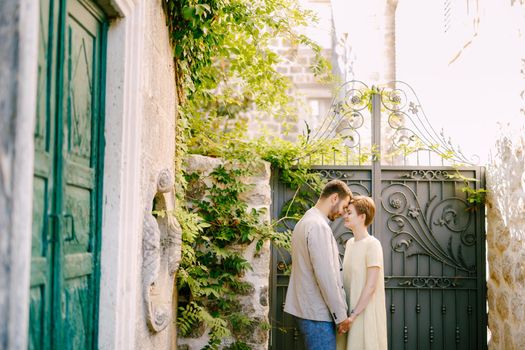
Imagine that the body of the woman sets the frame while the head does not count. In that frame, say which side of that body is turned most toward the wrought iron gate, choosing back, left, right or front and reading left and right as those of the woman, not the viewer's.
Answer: right

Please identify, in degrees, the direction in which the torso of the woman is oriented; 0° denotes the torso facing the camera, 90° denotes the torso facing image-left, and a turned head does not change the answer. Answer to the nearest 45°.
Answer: approximately 90°

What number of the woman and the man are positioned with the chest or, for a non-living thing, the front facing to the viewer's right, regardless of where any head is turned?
1

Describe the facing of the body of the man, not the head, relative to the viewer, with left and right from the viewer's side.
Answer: facing to the right of the viewer

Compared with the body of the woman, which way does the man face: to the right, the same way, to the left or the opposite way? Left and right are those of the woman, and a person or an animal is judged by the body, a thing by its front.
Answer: the opposite way

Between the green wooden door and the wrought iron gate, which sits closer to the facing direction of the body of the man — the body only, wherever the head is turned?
the wrought iron gate
